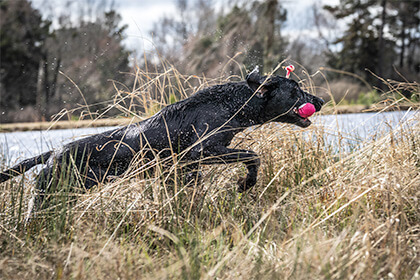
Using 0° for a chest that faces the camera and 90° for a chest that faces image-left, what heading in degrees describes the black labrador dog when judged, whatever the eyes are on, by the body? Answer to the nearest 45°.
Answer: approximately 270°

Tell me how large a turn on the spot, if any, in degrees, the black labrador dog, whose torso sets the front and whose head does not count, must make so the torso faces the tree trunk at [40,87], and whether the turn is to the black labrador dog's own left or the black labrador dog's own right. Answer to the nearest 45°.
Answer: approximately 90° to the black labrador dog's own left
